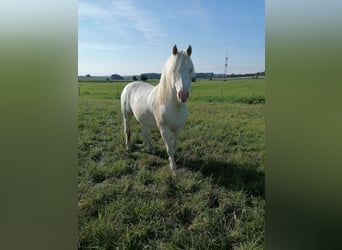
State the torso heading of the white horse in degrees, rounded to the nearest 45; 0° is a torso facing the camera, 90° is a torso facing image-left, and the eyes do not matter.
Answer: approximately 315°
